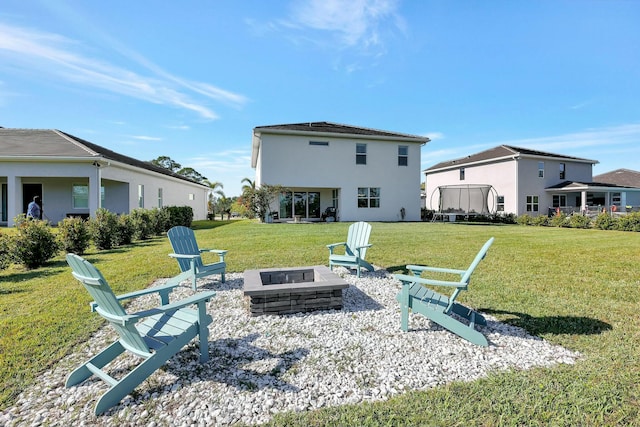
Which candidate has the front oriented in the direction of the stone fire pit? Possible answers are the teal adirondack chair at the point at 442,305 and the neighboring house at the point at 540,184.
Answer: the teal adirondack chair

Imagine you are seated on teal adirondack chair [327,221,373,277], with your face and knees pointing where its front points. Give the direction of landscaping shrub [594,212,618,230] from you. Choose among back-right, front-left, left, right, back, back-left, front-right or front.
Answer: back

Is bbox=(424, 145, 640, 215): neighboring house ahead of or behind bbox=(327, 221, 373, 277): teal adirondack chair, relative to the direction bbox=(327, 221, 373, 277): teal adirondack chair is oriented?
behind

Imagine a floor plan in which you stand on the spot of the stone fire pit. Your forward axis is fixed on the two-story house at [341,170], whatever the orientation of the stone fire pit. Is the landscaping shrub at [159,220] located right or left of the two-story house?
left

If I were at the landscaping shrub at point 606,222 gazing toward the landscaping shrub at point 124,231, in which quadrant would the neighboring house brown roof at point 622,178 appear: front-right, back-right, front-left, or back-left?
back-right

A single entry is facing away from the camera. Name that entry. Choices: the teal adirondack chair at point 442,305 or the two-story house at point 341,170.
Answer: the two-story house

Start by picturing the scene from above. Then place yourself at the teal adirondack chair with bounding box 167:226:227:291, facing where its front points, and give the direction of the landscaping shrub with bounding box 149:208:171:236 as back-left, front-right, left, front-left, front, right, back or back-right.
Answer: back-left

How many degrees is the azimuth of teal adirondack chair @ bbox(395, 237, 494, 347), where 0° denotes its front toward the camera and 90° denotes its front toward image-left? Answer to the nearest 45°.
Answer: approximately 90°

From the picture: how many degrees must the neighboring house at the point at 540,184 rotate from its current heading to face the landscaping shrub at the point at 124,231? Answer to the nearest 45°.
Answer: approximately 90° to its left

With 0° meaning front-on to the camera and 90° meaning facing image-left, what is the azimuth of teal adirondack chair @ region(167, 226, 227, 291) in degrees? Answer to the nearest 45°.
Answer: approximately 315°
